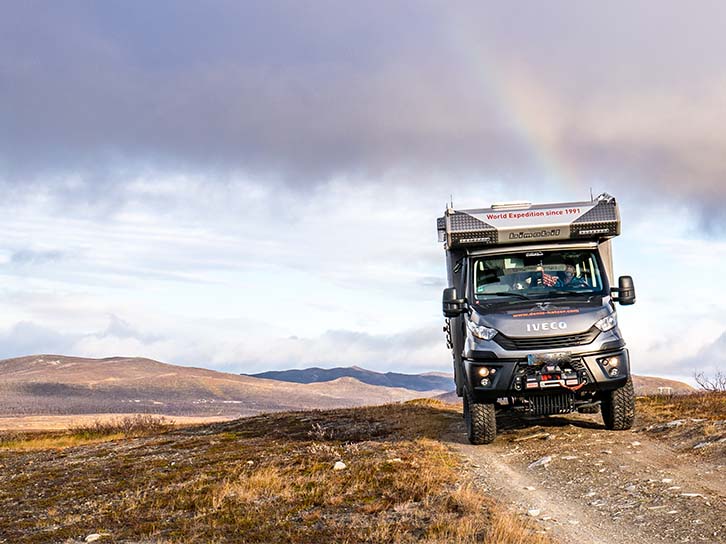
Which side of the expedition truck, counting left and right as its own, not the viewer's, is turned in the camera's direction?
front
